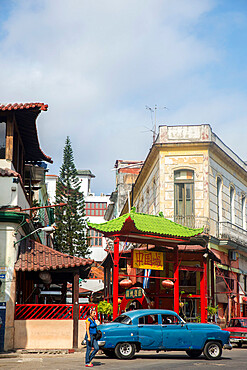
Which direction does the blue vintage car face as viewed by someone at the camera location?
facing to the right of the viewer

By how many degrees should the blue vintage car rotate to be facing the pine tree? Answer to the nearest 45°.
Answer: approximately 90° to its left

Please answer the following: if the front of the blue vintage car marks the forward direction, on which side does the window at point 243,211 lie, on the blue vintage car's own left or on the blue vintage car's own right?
on the blue vintage car's own left

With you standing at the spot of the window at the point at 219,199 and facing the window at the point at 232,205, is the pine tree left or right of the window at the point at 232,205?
left

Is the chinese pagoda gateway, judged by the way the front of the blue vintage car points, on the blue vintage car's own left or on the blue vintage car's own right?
on the blue vintage car's own left
